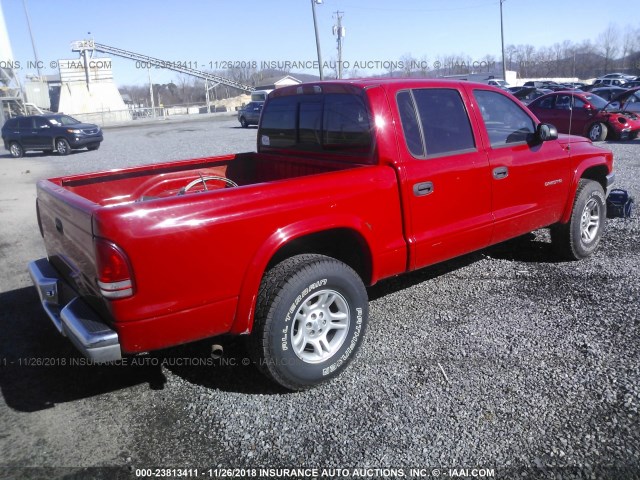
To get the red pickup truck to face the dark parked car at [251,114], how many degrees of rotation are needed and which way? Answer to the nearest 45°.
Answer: approximately 45° to its left

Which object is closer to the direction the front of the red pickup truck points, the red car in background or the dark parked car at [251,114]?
the red car in background

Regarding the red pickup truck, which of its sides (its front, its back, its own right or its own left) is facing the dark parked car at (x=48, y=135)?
left

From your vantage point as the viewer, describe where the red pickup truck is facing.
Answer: facing away from the viewer and to the right of the viewer

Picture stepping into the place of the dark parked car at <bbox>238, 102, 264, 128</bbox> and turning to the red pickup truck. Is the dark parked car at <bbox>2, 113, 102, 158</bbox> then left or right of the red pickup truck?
right

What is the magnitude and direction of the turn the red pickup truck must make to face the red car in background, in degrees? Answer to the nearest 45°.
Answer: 0° — it already faces it

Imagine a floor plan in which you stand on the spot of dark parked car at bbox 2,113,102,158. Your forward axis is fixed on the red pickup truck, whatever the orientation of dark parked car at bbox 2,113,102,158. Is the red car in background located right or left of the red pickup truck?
left

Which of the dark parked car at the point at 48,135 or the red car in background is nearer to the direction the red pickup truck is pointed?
the red car in background
